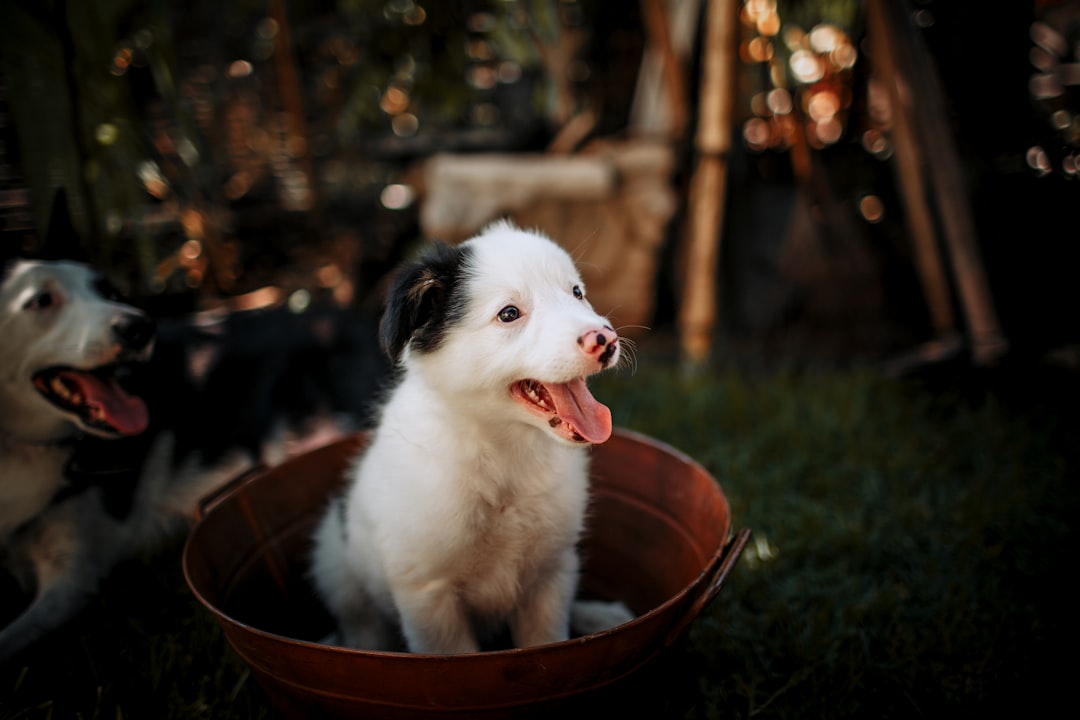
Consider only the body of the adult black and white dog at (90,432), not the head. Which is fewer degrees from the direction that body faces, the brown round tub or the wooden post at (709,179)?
the brown round tub

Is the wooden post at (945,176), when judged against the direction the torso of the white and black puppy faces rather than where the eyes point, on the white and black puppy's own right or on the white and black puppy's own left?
on the white and black puppy's own left

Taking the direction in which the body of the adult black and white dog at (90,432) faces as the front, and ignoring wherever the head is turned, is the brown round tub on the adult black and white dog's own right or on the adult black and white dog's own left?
on the adult black and white dog's own left

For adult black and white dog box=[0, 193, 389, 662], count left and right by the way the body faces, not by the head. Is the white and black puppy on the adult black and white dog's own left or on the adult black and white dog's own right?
on the adult black and white dog's own left

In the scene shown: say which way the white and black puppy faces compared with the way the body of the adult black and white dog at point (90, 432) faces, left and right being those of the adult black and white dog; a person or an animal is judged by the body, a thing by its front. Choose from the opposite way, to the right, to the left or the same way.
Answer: to the left

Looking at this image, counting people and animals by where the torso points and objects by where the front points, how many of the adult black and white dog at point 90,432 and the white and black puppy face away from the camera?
0

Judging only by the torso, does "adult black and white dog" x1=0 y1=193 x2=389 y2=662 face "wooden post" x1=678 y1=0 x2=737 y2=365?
no

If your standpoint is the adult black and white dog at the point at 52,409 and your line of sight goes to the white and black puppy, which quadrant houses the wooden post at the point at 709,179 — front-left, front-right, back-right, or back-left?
front-left

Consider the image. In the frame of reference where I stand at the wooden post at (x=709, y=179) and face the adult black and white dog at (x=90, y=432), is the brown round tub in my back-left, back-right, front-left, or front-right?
front-left

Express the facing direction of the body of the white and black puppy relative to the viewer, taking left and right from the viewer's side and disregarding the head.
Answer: facing the viewer and to the right of the viewer

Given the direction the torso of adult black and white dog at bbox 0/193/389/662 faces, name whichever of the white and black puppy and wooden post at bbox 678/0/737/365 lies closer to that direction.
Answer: the white and black puppy
